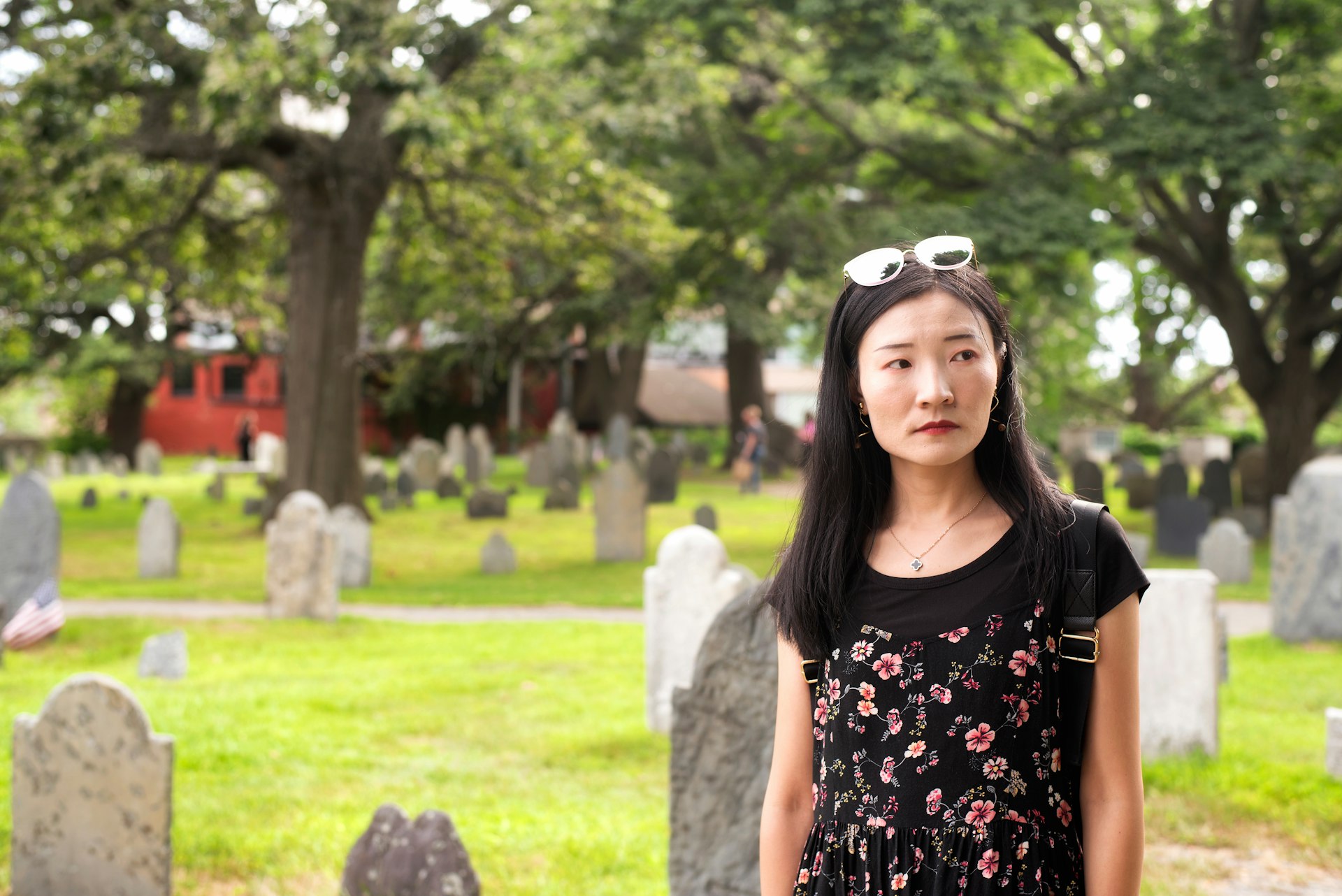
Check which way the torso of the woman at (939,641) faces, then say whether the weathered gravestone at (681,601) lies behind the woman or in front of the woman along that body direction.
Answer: behind

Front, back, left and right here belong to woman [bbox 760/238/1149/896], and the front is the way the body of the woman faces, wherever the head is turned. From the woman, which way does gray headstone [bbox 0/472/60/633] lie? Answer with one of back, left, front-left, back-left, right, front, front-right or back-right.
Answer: back-right

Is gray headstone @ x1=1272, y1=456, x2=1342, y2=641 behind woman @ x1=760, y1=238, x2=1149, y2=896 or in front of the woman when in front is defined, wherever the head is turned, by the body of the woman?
behind

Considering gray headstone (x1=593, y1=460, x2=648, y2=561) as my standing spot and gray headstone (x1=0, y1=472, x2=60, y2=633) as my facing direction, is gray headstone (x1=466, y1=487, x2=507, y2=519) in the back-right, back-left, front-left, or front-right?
back-right

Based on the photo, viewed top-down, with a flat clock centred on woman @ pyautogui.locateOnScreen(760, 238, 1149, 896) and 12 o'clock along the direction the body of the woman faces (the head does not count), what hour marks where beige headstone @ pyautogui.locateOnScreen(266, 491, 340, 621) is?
The beige headstone is roughly at 5 o'clock from the woman.

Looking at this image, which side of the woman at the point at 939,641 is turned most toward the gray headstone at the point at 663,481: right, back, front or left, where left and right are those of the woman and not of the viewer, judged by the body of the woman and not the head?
back

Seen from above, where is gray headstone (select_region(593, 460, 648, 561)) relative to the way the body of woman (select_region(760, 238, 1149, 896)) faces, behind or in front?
behind

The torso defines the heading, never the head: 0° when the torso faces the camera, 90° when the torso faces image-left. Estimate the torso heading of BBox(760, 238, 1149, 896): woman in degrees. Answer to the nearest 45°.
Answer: approximately 0°

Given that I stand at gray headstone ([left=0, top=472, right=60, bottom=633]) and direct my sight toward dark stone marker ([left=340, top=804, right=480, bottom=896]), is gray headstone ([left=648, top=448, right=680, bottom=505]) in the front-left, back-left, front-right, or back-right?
back-left

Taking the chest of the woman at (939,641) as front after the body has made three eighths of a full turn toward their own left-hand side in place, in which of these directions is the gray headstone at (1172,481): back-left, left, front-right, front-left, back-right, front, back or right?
front-left

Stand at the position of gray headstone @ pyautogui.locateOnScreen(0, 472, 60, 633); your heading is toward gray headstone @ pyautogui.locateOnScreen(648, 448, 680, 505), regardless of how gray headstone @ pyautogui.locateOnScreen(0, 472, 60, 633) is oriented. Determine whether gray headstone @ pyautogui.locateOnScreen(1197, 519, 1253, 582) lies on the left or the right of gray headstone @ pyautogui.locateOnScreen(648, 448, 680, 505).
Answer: right

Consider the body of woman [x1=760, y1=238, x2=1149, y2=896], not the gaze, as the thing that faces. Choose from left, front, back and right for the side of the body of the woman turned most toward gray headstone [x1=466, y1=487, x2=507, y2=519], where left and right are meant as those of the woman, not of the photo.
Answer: back

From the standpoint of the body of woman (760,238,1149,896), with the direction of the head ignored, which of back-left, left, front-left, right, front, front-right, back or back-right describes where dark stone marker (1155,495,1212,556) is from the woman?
back
